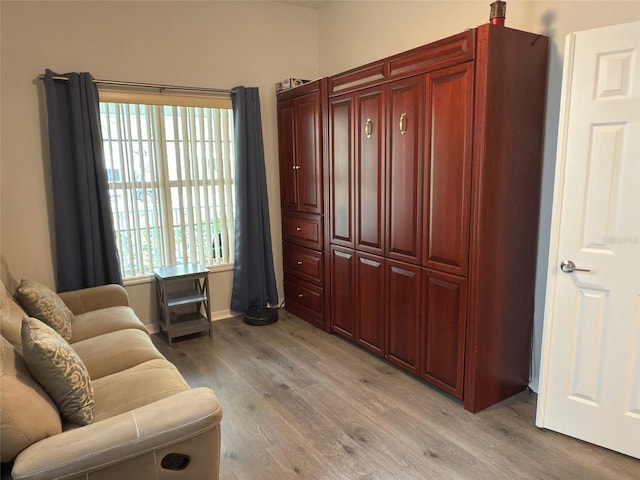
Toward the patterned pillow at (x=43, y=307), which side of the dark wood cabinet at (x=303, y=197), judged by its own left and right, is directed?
front

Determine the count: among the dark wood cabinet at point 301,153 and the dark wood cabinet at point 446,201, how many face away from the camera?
0

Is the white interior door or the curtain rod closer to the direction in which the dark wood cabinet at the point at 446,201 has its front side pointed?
the curtain rod

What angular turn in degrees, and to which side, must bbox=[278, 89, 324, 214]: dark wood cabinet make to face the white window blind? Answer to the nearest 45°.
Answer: approximately 45° to its right

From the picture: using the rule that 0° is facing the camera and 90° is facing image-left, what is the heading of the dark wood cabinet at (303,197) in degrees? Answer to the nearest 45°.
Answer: approximately 45°

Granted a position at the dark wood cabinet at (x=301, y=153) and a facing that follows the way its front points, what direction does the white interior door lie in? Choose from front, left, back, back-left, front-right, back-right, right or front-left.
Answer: left

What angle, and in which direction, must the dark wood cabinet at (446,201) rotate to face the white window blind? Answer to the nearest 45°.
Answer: approximately 45° to its right

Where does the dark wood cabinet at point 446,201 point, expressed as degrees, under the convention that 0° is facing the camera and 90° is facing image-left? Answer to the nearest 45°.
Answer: approximately 45°
